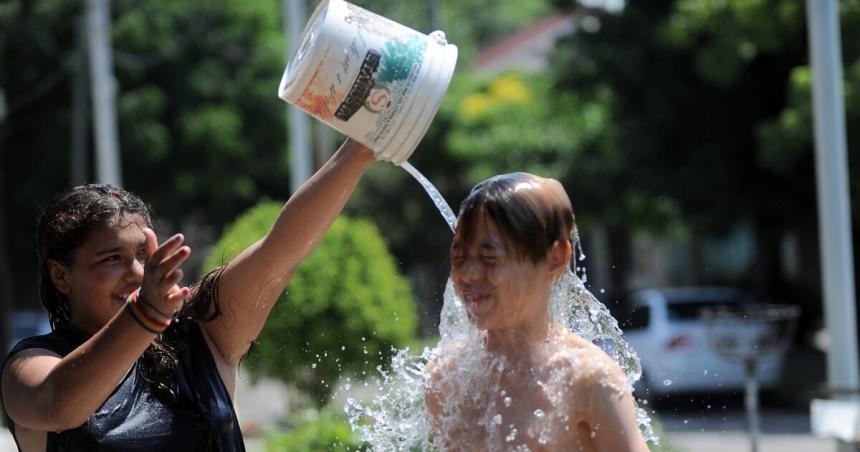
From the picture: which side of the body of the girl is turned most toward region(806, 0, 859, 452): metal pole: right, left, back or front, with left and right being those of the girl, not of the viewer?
left

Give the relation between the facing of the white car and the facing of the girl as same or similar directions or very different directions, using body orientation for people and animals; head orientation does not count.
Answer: very different directions

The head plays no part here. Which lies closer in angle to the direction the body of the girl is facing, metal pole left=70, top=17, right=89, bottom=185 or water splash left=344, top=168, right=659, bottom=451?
the water splash

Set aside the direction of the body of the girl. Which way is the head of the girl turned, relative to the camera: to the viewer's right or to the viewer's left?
to the viewer's right

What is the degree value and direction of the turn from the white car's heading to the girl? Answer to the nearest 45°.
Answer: approximately 135° to its left

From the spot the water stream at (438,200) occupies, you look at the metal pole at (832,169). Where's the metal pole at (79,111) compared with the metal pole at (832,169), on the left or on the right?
left

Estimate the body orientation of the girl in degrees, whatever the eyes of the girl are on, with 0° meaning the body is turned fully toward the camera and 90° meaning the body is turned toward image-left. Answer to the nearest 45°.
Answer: approximately 315°

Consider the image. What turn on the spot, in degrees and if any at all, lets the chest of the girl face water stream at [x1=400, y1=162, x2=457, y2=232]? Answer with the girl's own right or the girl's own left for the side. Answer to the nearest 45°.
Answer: approximately 45° to the girl's own left

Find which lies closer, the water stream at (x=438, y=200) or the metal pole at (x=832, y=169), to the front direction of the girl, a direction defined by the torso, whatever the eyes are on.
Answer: the water stream

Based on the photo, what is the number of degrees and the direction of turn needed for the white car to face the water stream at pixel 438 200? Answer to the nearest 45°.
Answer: approximately 135° to its left

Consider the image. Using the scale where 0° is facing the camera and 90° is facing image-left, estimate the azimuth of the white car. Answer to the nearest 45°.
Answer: approximately 135°

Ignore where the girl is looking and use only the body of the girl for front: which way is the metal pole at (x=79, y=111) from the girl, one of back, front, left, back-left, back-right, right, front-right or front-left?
back-left

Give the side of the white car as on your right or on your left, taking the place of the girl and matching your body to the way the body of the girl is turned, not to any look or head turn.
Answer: on your left
